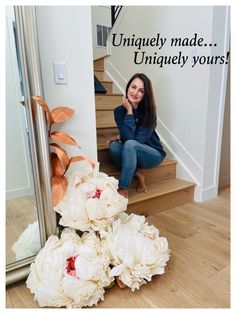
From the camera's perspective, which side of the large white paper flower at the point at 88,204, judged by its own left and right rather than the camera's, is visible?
front

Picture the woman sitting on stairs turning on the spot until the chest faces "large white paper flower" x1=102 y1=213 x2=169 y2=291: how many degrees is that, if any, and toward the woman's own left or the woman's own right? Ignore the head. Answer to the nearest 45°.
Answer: approximately 45° to the woman's own left

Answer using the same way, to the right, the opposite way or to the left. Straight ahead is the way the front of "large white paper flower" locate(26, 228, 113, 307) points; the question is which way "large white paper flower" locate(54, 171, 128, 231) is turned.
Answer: the same way

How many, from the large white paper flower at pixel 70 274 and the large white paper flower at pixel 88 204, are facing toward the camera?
2

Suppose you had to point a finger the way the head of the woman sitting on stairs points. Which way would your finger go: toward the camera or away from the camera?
toward the camera

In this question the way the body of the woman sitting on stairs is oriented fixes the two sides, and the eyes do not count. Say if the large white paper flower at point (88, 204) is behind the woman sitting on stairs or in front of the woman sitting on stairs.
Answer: in front

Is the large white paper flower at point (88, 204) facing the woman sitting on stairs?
no

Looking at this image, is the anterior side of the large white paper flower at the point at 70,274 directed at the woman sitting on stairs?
no

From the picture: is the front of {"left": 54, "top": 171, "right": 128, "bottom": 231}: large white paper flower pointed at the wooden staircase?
no

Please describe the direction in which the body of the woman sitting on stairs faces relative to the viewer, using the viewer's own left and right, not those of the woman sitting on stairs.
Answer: facing the viewer and to the left of the viewer

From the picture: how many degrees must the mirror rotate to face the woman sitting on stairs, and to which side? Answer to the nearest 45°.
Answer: approximately 90° to its left

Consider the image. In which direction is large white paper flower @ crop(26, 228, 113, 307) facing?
toward the camera

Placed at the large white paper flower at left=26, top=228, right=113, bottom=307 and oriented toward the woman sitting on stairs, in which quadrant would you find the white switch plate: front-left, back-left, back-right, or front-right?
front-left

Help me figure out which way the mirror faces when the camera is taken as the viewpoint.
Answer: facing the viewer and to the right of the viewer

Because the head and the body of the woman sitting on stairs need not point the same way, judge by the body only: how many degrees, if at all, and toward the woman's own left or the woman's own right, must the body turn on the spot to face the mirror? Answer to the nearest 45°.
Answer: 0° — they already face it
